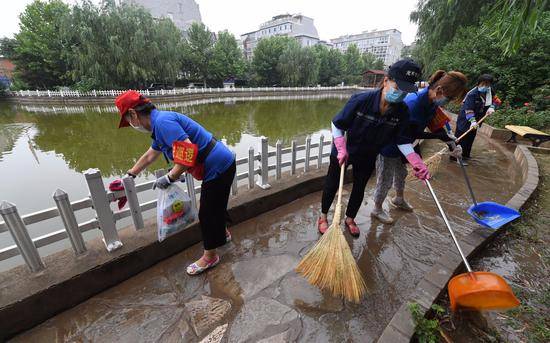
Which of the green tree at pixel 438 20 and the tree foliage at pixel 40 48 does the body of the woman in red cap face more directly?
the tree foliage

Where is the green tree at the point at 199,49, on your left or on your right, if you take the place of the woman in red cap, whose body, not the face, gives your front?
on your right

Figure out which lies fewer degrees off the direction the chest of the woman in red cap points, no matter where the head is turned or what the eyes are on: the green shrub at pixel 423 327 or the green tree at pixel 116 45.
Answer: the green tree

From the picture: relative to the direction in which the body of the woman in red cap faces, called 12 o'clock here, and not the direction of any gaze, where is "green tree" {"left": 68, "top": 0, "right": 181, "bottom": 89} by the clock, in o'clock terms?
The green tree is roughly at 3 o'clock from the woman in red cap.

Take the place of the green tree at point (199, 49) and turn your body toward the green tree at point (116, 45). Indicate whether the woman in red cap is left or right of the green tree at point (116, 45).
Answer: left

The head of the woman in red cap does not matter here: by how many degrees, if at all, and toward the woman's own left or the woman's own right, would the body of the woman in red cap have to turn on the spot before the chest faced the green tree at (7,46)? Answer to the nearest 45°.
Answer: approximately 90° to the woman's own right

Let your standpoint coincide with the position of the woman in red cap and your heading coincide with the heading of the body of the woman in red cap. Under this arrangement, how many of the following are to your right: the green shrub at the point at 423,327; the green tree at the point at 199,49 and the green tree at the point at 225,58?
2

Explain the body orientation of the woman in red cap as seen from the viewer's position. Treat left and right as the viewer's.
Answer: facing to the left of the viewer

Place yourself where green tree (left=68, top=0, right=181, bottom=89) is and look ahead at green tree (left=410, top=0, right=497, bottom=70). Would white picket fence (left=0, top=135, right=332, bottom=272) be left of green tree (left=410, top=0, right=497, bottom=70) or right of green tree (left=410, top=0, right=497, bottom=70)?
right

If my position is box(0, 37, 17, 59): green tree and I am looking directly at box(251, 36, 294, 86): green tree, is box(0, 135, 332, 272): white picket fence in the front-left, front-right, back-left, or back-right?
front-right

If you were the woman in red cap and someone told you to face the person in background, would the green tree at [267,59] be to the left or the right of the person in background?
left

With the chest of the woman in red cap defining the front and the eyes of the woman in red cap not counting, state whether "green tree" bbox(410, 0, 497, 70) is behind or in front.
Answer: behind

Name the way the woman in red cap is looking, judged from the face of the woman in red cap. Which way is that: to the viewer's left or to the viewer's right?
to the viewer's left

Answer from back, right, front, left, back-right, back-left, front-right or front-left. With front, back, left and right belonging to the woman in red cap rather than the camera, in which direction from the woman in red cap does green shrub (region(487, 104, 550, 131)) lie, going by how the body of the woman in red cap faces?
back
